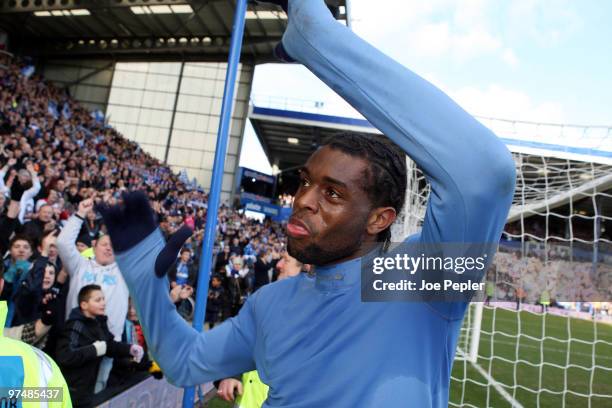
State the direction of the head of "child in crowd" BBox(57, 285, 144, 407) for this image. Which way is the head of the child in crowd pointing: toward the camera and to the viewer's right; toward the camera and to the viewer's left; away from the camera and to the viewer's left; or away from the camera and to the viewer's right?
toward the camera and to the viewer's right

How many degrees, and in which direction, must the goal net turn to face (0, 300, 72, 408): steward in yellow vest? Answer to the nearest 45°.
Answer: approximately 135° to its right

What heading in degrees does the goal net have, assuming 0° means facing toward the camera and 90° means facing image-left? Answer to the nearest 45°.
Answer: approximately 225°

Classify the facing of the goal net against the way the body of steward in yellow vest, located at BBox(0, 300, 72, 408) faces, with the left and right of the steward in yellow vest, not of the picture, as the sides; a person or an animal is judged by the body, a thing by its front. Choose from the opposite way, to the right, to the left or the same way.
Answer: to the right

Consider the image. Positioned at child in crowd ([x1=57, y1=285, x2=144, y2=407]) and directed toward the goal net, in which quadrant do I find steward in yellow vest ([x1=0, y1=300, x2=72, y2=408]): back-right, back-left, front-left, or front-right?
back-right

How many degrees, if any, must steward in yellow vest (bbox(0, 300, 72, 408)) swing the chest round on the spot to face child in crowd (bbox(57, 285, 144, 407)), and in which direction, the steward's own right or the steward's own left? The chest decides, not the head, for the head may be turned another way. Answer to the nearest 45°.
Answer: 0° — they already face them

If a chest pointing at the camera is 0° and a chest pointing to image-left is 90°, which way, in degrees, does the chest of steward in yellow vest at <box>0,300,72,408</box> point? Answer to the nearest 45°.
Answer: approximately 180°

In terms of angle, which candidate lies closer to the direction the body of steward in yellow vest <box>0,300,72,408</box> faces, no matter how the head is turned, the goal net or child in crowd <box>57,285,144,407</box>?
the child in crowd

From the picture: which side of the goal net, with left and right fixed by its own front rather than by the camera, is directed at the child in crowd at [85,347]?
back

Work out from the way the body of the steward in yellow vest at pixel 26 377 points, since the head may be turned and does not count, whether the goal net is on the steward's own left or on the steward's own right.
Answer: on the steward's own right
